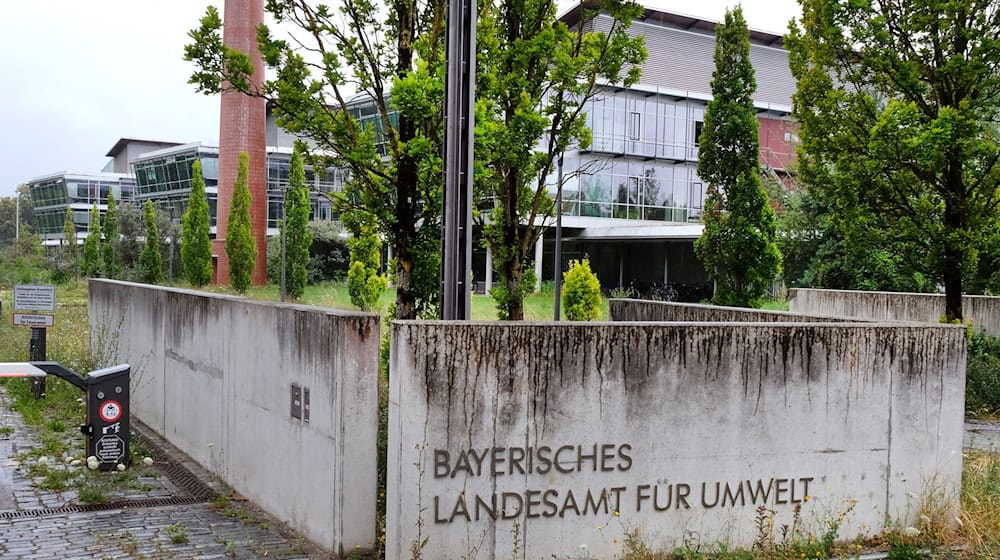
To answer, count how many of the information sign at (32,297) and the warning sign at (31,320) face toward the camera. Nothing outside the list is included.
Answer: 2

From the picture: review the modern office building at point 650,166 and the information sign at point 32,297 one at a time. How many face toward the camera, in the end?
2

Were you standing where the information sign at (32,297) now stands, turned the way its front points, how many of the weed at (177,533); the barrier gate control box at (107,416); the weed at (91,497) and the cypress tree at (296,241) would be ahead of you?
3

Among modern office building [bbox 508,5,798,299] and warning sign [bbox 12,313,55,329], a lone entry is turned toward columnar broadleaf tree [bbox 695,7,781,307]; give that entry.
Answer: the modern office building

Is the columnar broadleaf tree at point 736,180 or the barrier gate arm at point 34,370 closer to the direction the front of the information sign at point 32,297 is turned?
the barrier gate arm

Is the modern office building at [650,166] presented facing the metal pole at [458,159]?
yes

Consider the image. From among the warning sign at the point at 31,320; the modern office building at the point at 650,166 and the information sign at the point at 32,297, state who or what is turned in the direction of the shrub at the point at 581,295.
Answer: the modern office building

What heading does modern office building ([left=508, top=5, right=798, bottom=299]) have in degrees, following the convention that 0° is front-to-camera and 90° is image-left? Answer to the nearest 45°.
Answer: approximately 0°

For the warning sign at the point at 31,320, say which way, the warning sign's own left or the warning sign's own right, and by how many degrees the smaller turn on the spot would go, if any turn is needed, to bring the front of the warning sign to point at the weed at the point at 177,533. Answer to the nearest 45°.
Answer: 0° — it already faces it
